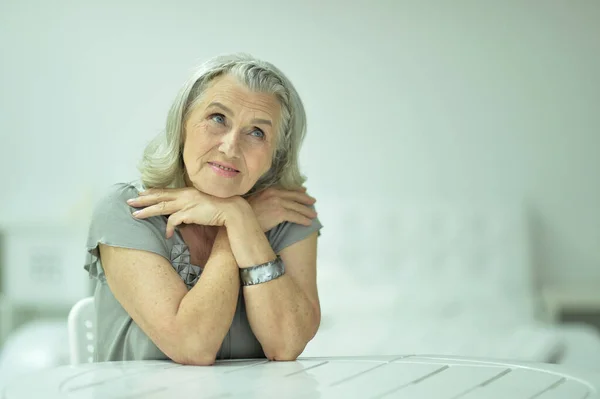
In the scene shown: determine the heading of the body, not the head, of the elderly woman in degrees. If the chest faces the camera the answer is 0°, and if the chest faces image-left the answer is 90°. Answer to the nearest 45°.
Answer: approximately 0°

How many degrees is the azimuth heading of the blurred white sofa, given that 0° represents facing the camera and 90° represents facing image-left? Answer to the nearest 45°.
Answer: approximately 0°
